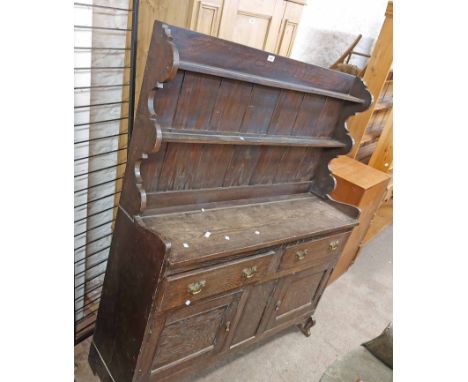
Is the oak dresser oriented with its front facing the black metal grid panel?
no

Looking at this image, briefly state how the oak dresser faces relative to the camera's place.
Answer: facing the viewer and to the right of the viewer
